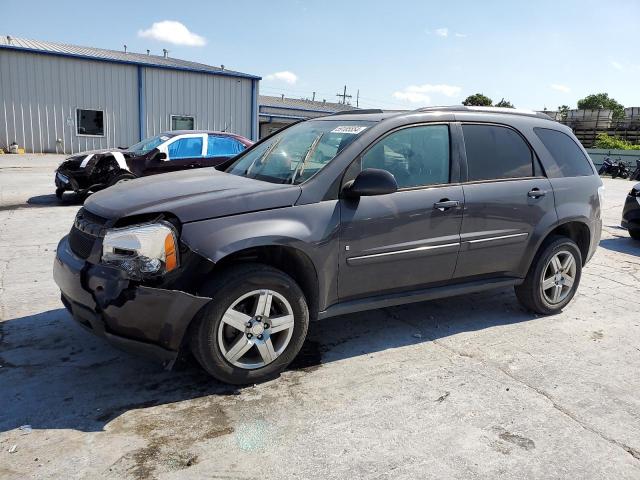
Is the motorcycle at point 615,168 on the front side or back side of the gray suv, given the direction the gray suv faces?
on the back side

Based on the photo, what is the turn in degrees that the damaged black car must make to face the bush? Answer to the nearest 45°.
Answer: approximately 180°

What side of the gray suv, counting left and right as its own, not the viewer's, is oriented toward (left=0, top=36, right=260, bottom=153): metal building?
right

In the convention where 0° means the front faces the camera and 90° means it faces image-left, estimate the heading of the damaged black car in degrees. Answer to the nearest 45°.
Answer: approximately 45°

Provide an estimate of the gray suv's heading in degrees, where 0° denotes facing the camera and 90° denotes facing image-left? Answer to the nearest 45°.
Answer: approximately 45°

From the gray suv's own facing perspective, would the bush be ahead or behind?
behind

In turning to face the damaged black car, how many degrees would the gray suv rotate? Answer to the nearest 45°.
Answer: approximately 90° to its right

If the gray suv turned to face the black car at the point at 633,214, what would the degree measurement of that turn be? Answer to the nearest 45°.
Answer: approximately 180°

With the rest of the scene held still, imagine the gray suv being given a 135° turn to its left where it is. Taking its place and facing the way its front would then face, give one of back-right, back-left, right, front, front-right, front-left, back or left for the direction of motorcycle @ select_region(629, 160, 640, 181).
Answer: front-left
